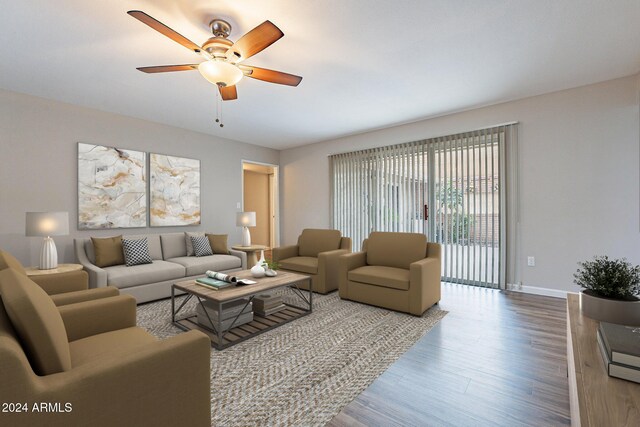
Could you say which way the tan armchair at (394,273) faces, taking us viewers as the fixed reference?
facing the viewer and to the left of the viewer

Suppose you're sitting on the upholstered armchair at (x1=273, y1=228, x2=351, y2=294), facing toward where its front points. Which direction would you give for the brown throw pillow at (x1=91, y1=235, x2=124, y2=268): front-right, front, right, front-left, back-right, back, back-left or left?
front-right

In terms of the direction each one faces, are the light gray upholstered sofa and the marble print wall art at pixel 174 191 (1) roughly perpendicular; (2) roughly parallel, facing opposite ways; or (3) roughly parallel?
roughly parallel

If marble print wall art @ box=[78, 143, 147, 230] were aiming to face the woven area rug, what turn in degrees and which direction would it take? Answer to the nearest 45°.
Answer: approximately 45° to its left

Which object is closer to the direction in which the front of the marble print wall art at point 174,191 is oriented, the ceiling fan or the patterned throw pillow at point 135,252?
the ceiling fan

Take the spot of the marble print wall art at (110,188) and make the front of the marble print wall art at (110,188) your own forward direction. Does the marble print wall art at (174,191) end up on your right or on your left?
on your left

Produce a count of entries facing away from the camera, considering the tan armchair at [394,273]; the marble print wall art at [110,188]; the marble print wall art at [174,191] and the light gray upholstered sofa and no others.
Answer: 0

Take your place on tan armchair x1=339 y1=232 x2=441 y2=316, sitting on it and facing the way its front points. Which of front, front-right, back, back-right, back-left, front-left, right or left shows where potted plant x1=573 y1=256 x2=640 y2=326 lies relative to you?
left

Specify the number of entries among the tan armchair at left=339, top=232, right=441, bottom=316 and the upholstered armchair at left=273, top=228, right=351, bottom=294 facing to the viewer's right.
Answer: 0

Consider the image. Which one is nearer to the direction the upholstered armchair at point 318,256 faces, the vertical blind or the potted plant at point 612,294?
the potted plant

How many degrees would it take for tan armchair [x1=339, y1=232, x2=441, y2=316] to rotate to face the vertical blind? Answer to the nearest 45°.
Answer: approximately 135° to its right

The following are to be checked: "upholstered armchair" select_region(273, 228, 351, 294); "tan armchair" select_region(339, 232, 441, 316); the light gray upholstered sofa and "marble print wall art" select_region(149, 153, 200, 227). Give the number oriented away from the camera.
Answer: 0
